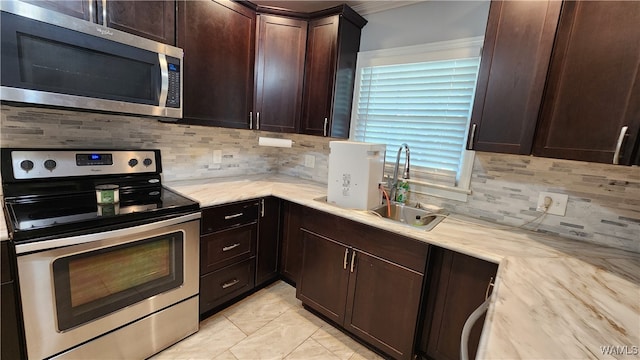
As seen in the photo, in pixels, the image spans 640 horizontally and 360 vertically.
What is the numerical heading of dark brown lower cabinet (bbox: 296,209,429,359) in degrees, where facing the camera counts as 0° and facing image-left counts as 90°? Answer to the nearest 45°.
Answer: approximately 45°

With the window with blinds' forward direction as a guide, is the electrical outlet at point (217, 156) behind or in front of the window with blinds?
in front

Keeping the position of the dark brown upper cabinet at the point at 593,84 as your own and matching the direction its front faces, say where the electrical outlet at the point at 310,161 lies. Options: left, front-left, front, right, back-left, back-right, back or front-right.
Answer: right

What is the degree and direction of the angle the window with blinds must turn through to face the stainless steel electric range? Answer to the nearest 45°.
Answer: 0° — it already faces it

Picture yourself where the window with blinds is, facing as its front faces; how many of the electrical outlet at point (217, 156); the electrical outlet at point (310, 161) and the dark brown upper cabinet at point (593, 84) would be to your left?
1

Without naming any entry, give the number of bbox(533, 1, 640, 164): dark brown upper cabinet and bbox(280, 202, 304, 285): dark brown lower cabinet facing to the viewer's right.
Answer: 0

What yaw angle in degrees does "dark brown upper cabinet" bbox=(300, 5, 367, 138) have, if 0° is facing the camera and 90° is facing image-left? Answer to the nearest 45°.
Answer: approximately 45°

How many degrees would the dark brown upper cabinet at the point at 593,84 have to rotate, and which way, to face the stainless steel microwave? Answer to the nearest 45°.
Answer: approximately 45° to its right

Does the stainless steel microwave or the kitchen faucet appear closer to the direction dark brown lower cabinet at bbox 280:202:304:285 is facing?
the stainless steel microwave
